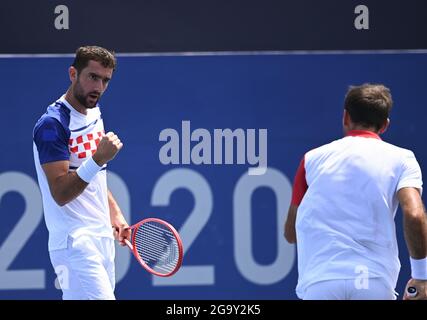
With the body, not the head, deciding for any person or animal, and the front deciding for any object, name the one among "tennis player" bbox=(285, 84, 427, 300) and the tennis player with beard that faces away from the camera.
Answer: the tennis player

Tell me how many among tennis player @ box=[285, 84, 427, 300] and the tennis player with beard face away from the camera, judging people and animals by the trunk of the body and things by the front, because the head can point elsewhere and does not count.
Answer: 1

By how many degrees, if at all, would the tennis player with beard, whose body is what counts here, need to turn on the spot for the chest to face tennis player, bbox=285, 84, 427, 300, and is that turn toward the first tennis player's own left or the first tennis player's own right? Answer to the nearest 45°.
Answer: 0° — they already face them

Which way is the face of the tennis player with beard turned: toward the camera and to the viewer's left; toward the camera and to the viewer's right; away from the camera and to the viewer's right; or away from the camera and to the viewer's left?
toward the camera and to the viewer's right

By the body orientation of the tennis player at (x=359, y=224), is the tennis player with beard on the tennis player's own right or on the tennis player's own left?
on the tennis player's own left

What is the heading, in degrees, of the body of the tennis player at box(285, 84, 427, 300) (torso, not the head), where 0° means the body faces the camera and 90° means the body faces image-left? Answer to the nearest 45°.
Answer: approximately 180°

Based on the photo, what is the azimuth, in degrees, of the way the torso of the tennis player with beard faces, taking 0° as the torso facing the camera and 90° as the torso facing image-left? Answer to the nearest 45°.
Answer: approximately 315°
